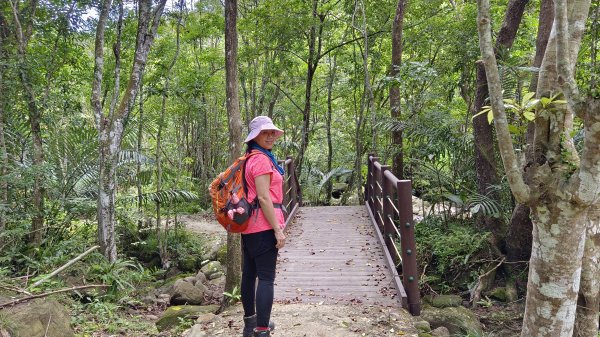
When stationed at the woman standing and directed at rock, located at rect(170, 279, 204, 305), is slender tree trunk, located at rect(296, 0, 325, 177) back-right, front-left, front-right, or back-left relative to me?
front-right

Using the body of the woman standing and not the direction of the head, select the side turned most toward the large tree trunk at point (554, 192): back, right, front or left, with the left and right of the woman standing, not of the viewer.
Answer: front

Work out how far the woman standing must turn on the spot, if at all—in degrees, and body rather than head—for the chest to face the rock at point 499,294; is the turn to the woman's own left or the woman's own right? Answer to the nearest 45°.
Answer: approximately 45° to the woman's own left

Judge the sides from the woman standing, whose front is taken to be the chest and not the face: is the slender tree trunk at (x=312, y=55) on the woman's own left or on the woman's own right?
on the woman's own left

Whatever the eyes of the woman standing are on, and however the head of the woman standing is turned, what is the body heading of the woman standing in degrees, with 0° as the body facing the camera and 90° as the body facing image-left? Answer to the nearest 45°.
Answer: approximately 270°

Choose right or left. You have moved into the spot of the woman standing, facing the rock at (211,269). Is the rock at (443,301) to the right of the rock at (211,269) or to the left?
right

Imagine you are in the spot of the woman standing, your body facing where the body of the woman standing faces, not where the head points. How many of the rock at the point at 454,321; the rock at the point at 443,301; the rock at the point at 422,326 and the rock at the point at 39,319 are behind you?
1

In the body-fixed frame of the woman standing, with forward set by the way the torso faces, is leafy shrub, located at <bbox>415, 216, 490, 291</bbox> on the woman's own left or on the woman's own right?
on the woman's own left
